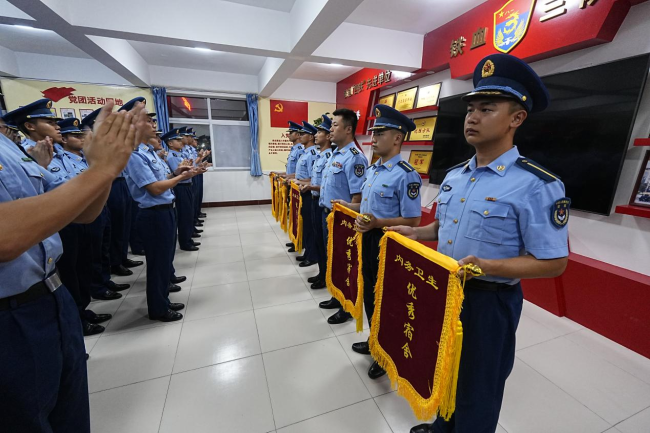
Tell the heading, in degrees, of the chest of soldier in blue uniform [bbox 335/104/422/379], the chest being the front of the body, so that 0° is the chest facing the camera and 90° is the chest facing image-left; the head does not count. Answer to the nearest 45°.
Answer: approximately 45°

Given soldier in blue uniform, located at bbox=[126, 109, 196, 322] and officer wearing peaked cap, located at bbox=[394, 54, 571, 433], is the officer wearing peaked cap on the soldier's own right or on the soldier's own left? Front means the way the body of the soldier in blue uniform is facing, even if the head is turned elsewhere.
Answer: on the soldier's own right

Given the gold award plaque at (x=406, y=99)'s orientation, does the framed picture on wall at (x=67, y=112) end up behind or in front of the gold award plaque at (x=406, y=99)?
in front

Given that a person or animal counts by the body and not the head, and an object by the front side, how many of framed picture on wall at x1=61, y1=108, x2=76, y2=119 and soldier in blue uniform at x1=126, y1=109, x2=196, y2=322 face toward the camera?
1

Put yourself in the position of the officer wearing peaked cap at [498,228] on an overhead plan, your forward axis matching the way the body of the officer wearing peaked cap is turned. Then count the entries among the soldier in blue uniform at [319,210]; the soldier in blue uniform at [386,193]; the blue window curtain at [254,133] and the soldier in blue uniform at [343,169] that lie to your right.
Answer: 4

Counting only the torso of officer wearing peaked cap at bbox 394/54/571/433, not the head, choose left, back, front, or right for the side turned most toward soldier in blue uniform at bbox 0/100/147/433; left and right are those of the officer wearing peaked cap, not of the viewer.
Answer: front

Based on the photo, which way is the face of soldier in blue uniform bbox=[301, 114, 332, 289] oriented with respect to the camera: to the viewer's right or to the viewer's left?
to the viewer's left

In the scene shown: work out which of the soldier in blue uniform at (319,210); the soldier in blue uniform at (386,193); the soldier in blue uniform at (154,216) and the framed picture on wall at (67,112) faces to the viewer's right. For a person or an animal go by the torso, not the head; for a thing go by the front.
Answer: the soldier in blue uniform at (154,216)

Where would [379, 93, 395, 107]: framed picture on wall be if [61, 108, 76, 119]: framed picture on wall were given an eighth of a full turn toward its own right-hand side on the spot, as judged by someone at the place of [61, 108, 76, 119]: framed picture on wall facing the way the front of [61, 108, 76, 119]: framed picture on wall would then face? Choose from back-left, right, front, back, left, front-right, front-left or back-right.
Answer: left

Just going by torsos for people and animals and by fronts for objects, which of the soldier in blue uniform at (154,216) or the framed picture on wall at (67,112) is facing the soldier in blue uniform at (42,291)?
the framed picture on wall

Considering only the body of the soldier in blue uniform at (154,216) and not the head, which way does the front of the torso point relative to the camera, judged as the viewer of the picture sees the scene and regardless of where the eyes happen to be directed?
to the viewer's right

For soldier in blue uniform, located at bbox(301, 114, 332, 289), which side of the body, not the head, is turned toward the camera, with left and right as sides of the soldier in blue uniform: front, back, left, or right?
left

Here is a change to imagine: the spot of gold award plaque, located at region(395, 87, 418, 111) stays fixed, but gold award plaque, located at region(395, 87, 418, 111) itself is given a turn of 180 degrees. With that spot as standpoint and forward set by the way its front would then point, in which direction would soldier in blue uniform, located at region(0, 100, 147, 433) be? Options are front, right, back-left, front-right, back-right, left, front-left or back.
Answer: back-right

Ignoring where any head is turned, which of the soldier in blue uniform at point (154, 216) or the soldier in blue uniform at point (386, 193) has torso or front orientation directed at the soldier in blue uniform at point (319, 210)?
the soldier in blue uniform at point (154, 216)

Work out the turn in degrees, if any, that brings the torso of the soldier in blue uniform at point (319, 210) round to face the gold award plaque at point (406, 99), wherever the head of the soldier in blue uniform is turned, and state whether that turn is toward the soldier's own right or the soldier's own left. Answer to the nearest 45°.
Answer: approximately 135° to the soldier's own right

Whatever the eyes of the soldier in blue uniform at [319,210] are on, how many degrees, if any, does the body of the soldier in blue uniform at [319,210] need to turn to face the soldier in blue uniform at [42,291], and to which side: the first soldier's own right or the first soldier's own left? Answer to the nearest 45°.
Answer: approximately 90° to the first soldier's own left

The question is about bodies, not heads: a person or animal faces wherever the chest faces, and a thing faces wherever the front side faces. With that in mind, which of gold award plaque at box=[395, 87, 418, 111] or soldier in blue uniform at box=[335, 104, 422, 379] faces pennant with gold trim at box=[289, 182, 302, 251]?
the gold award plaque
